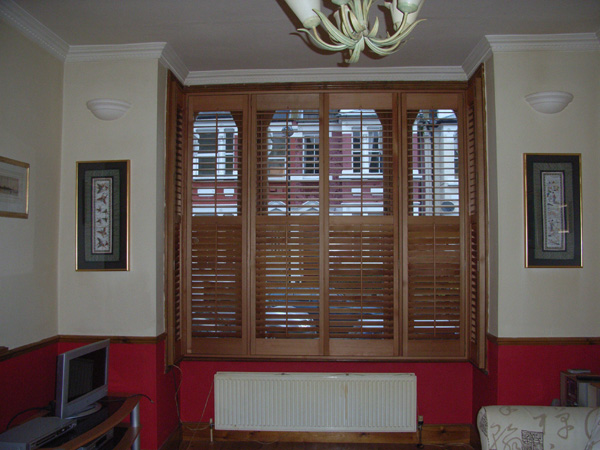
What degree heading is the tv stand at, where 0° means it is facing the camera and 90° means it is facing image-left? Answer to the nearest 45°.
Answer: approximately 315°

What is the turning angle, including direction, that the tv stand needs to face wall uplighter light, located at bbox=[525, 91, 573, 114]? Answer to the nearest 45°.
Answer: approximately 45° to its left

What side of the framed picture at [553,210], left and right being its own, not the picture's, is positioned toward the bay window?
right

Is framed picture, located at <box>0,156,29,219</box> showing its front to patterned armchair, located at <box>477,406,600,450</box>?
yes

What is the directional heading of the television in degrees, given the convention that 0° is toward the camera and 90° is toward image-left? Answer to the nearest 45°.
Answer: approximately 315°

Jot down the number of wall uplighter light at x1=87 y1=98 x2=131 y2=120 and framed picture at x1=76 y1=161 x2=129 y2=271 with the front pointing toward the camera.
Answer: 2

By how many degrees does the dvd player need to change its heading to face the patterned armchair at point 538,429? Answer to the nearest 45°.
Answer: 0° — it already faces it

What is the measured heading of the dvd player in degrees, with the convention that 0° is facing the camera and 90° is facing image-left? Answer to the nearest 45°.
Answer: approximately 315°
